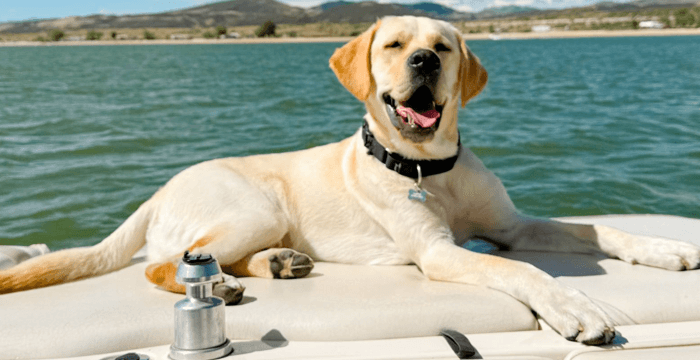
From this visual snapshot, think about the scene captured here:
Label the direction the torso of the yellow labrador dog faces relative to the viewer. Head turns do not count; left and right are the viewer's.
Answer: facing the viewer and to the right of the viewer
